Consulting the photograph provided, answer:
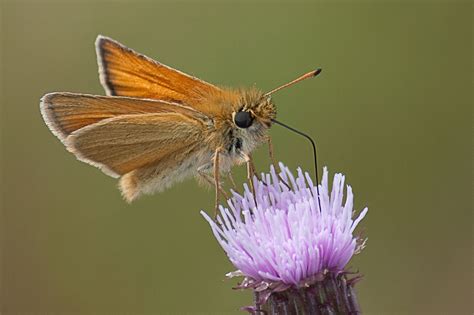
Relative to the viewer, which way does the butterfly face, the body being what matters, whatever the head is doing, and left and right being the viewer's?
facing to the right of the viewer
